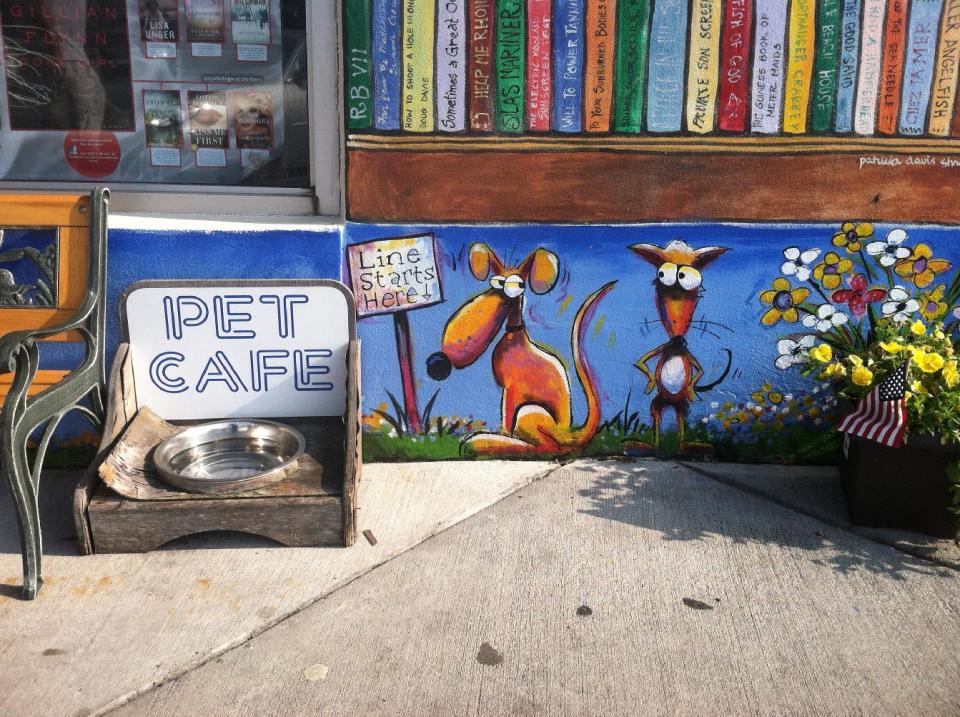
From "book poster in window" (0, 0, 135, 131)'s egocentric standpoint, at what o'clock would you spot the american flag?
The american flag is roughly at 10 o'clock from the book poster in window.

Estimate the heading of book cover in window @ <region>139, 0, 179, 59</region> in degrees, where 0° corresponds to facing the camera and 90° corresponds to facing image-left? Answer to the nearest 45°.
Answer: approximately 0°

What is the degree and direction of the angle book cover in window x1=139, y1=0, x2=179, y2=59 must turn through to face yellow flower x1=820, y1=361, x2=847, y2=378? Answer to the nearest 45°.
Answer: approximately 45° to its left

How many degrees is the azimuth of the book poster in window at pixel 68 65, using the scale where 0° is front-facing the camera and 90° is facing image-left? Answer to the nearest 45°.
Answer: approximately 0°

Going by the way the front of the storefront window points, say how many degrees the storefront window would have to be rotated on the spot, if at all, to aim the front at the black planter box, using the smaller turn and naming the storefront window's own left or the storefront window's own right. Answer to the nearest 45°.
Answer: approximately 45° to the storefront window's own left

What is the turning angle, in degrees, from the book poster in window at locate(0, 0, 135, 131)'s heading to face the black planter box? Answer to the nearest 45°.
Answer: approximately 45° to its left

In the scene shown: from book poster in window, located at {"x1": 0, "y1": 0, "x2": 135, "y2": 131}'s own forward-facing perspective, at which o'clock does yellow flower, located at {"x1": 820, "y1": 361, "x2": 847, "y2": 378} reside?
The yellow flower is roughly at 10 o'clock from the book poster in window.
